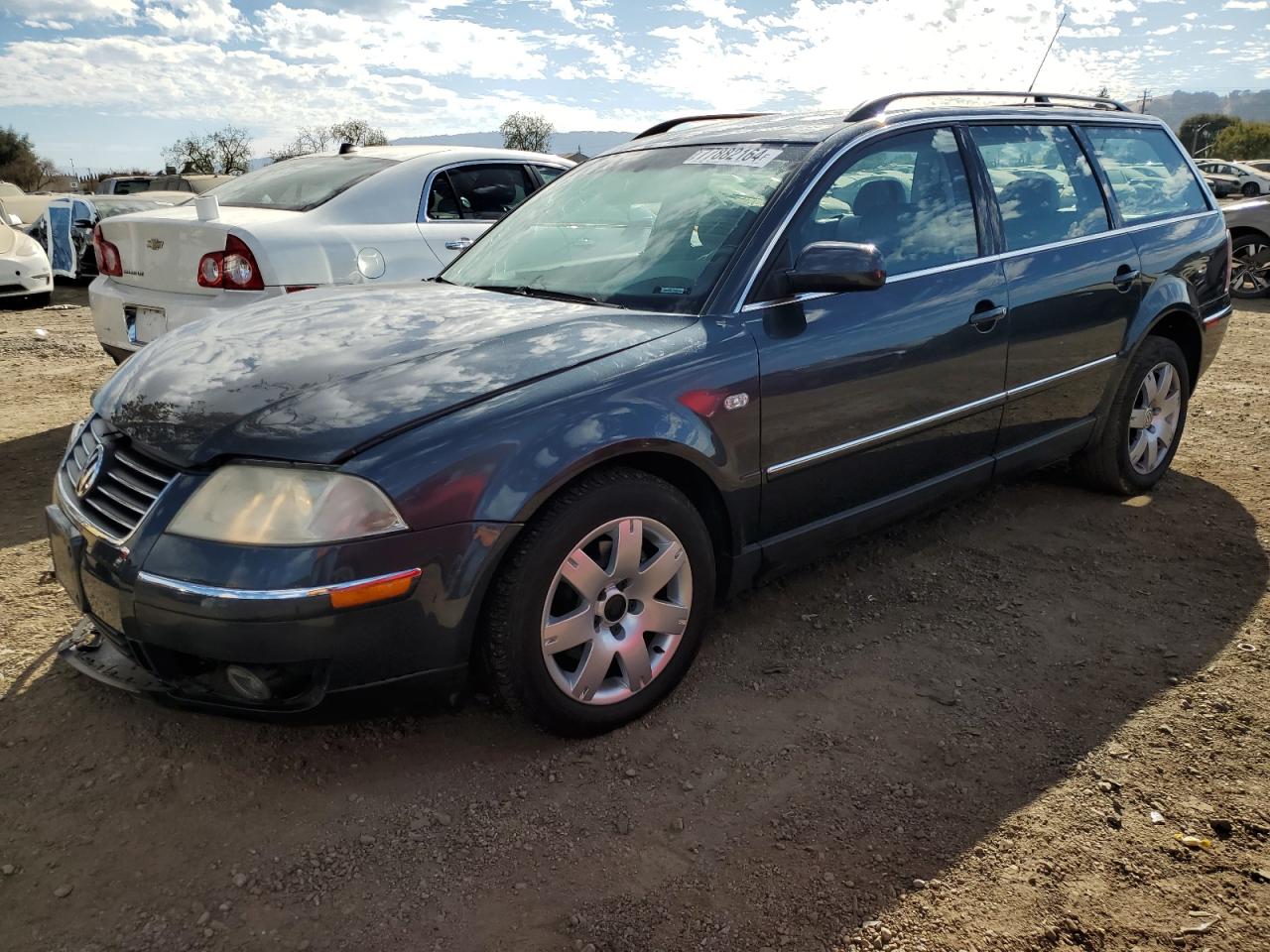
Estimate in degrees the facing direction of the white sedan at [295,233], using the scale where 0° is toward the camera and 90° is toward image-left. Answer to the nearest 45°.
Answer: approximately 225°

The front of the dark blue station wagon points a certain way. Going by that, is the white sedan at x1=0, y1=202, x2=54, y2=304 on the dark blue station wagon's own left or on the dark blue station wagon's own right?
on the dark blue station wagon's own right

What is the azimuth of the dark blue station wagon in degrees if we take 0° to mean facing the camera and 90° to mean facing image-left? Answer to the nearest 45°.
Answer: approximately 45°

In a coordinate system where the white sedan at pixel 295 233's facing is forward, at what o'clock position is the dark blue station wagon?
The dark blue station wagon is roughly at 4 o'clock from the white sedan.

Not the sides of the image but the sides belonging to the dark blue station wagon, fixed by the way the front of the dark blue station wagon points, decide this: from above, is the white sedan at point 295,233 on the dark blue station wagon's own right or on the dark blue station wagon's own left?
on the dark blue station wagon's own right

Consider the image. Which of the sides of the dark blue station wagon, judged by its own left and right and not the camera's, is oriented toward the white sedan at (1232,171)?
back

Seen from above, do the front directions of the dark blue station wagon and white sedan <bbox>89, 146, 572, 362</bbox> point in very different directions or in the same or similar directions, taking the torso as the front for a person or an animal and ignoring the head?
very different directions
